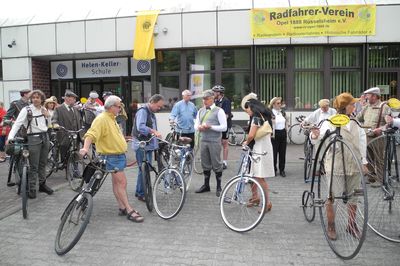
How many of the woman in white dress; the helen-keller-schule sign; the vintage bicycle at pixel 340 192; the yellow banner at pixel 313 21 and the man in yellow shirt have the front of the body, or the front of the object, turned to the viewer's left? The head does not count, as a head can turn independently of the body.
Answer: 1

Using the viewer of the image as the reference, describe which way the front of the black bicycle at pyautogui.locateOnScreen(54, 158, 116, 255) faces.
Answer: facing the viewer and to the left of the viewer

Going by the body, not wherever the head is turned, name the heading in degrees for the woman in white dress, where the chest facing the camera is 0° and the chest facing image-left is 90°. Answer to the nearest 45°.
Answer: approximately 90°

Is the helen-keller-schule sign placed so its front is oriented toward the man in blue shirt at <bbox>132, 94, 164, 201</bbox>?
yes

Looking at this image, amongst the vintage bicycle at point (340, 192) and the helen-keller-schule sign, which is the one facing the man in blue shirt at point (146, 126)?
the helen-keller-schule sign

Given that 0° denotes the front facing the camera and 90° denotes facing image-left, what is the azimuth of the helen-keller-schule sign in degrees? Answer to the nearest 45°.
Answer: approximately 0°

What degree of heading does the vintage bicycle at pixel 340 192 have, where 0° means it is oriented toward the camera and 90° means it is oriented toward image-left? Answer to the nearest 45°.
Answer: approximately 315°

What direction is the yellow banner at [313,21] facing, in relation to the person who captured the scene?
facing the viewer
